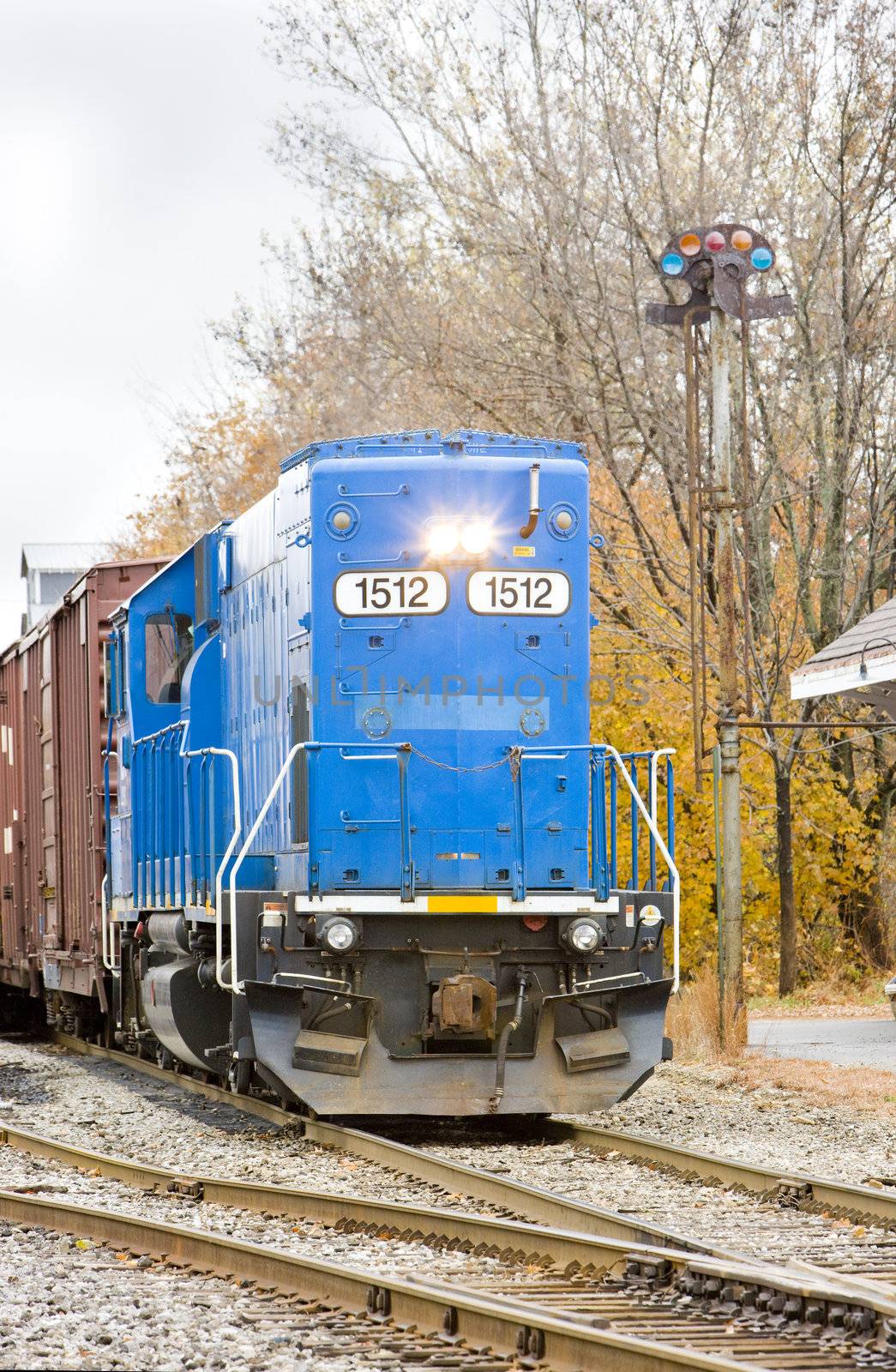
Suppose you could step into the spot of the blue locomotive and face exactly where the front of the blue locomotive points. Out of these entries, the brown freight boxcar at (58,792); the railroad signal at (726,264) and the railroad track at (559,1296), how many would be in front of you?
1

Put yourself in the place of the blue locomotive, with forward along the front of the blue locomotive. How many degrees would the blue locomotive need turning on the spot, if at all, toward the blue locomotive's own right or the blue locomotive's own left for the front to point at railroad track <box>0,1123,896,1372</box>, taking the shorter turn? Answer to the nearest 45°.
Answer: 0° — it already faces it

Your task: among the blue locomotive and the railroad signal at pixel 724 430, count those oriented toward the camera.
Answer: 2

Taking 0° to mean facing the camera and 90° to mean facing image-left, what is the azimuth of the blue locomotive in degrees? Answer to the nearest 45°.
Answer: approximately 0°

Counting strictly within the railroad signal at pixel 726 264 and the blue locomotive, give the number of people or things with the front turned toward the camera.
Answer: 2

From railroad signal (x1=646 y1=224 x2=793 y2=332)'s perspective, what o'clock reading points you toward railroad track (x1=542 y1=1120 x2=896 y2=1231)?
The railroad track is roughly at 12 o'clock from the railroad signal.

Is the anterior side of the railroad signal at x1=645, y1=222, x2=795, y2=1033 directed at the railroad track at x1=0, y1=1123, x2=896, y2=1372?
yes

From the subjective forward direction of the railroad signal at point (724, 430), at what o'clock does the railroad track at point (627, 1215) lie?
The railroad track is roughly at 12 o'clock from the railroad signal.

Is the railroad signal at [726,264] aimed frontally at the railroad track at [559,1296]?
yes
